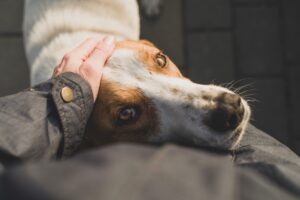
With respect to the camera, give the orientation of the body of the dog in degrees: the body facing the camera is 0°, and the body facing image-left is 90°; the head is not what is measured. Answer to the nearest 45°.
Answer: approximately 315°

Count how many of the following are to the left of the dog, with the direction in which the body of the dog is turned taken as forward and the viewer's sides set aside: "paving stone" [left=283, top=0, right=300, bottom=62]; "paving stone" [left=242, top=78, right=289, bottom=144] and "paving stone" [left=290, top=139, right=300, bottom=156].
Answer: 3

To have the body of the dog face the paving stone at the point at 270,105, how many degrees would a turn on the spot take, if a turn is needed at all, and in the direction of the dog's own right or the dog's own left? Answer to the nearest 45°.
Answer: approximately 90° to the dog's own left

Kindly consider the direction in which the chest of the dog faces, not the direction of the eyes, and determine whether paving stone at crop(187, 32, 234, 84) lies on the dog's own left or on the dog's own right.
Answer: on the dog's own left

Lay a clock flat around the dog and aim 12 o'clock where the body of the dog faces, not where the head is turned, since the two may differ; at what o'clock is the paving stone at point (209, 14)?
The paving stone is roughly at 8 o'clock from the dog.

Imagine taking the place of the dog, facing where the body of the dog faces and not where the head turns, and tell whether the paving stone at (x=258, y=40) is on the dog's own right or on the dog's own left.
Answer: on the dog's own left

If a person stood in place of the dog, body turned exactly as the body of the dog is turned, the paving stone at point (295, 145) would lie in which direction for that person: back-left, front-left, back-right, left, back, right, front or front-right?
left

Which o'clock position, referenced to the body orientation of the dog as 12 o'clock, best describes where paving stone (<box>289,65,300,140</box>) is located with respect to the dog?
The paving stone is roughly at 9 o'clock from the dog.

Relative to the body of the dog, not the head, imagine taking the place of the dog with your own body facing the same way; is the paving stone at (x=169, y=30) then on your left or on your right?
on your left
